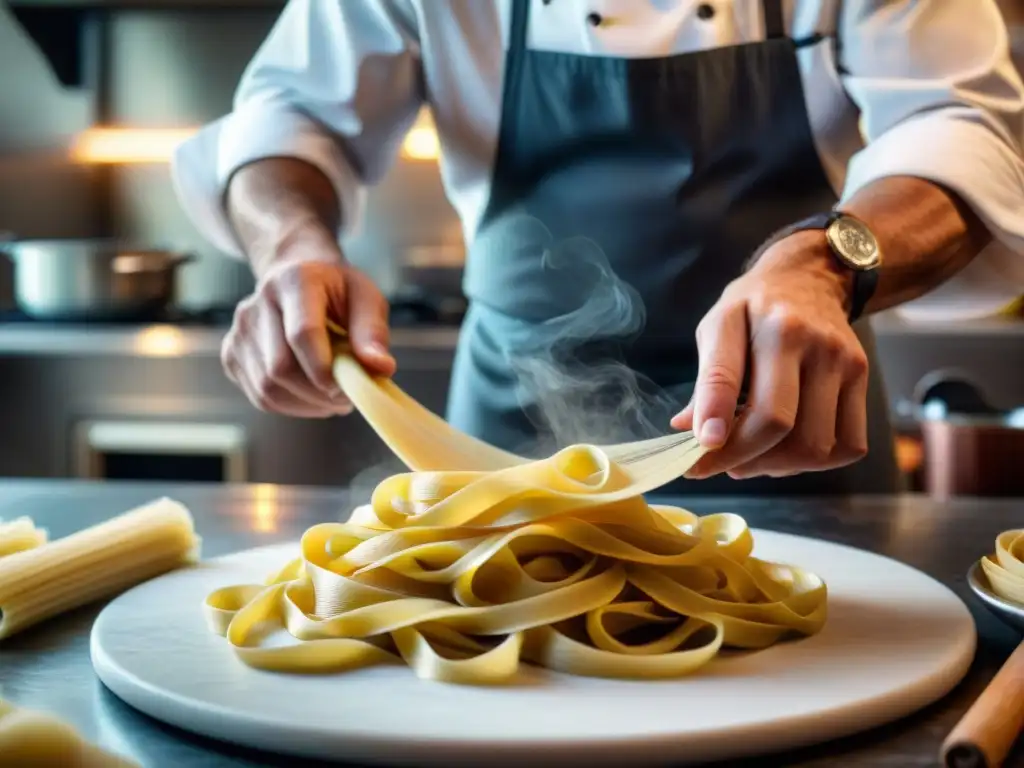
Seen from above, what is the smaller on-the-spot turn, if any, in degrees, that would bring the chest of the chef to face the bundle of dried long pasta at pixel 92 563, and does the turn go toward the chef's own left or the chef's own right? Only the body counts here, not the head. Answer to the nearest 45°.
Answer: approximately 45° to the chef's own right

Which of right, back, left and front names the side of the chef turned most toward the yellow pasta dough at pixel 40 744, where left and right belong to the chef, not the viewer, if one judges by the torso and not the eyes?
front

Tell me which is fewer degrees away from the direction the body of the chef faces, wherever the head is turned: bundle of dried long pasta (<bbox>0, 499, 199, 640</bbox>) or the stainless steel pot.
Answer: the bundle of dried long pasta

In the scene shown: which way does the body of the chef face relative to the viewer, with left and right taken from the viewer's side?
facing the viewer

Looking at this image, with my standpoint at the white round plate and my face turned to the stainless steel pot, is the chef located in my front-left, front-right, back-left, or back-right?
front-right

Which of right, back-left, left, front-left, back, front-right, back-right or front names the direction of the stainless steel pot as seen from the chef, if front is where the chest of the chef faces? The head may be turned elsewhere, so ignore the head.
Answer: back-right

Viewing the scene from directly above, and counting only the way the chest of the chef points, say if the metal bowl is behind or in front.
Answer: in front

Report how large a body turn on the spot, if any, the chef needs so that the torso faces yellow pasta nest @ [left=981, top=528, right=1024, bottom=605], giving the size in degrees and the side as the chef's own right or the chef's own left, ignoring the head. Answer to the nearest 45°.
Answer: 0° — they already face it

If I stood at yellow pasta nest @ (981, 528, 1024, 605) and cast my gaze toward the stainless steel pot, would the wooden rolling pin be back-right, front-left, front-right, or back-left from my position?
back-left

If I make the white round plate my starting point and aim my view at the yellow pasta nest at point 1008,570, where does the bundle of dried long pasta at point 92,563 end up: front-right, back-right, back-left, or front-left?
back-left

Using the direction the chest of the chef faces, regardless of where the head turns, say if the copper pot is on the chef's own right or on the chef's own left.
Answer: on the chef's own left

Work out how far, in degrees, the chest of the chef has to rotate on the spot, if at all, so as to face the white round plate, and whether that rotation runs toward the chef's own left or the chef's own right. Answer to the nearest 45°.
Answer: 0° — they already face it

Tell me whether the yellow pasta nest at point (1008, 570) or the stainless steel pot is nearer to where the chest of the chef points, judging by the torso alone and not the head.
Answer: the yellow pasta nest
